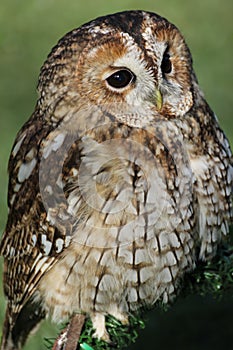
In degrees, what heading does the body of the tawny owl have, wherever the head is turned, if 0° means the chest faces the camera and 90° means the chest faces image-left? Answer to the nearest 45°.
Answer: approximately 315°
